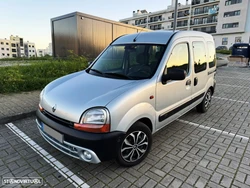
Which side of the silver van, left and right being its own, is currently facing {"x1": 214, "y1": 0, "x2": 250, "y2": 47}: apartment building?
back

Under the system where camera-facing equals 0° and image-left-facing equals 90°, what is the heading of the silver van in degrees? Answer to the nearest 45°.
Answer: approximately 45°
